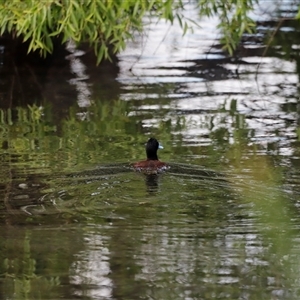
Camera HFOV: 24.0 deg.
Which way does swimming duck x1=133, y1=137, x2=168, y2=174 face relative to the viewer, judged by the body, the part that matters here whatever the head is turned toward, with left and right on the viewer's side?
facing away from the viewer
